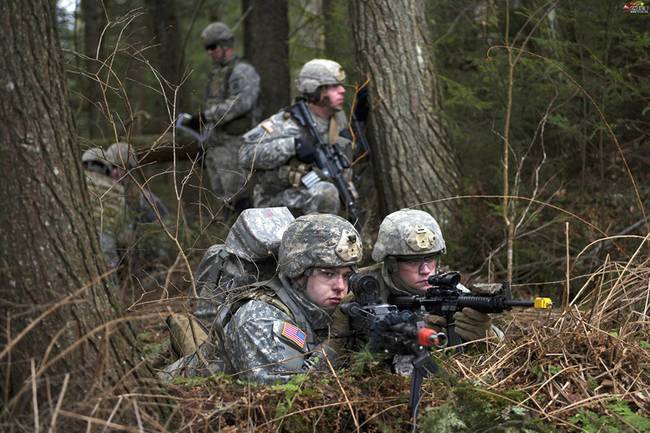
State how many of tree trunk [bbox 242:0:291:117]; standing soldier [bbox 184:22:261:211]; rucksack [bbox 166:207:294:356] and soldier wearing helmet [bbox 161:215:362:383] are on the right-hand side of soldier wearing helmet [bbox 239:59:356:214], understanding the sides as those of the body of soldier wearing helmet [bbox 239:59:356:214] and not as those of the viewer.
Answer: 2

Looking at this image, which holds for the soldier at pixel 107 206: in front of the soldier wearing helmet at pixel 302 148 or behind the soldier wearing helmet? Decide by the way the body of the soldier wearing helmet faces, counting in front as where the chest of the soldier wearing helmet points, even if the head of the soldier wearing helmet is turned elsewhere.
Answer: behind

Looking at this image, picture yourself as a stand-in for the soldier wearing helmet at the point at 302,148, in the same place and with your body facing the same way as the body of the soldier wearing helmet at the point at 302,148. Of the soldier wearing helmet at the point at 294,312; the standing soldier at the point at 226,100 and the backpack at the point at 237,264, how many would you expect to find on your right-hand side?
2

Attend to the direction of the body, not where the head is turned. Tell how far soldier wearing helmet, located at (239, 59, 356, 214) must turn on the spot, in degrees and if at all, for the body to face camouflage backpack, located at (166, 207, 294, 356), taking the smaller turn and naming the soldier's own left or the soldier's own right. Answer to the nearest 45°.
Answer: approximately 90° to the soldier's own right

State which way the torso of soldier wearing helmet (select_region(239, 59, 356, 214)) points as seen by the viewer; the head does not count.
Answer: to the viewer's right

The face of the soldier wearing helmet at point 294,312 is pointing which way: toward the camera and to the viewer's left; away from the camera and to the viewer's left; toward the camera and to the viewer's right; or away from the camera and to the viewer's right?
toward the camera and to the viewer's right

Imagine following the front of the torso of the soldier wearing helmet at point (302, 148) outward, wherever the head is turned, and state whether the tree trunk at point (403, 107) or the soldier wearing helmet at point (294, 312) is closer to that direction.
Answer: the tree trunk

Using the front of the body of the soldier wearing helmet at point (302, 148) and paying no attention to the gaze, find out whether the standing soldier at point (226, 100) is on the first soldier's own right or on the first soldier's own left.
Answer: on the first soldier's own left

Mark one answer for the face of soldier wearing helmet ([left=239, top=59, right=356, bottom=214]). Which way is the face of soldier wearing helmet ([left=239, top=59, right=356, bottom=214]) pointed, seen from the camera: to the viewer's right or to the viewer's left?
to the viewer's right
